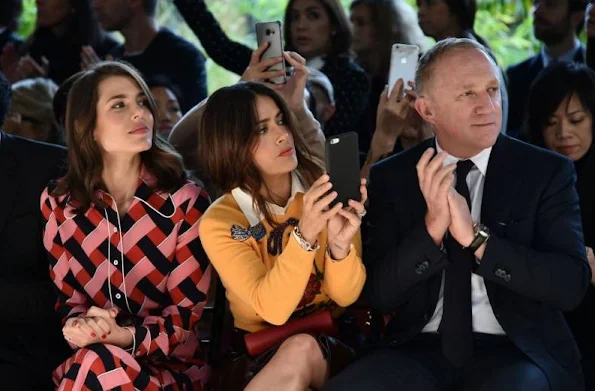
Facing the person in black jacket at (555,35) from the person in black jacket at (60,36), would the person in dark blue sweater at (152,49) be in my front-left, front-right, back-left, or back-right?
front-right

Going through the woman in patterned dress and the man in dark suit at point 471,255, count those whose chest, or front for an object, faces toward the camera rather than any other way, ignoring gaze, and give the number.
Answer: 2

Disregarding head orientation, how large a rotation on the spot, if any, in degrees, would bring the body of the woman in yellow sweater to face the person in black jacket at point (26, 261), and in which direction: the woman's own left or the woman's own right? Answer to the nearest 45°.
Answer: approximately 135° to the woman's own right

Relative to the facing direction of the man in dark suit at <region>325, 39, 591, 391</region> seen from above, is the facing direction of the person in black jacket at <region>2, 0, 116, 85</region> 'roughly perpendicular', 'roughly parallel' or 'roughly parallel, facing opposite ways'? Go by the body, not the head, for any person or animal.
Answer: roughly parallel

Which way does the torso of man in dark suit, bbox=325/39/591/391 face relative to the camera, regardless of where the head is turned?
toward the camera

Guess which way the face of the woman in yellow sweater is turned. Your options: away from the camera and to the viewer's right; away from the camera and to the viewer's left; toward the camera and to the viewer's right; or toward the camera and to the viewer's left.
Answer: toward the camera and to the viewer's right

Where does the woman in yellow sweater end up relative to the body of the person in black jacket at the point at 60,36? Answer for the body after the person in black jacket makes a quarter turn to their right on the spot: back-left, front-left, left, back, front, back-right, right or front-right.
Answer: back-left

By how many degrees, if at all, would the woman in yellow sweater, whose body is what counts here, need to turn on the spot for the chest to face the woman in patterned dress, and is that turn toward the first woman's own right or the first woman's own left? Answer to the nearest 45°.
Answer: approximately 135° to the first woman's own right

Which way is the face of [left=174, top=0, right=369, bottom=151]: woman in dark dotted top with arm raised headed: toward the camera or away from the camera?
toward the camera

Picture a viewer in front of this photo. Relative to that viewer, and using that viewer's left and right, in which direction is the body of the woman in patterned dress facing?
facing the viewer

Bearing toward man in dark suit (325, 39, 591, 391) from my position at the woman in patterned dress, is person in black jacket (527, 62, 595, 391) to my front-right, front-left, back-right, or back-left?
front-left

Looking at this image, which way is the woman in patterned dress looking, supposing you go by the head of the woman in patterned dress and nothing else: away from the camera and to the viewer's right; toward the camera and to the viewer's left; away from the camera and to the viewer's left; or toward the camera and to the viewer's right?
toward the camera and to the viewer's right

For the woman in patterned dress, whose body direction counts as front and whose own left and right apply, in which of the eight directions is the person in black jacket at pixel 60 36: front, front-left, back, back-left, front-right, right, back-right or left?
back

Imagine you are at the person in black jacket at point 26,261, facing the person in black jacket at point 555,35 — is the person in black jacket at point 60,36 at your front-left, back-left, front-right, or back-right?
front-left

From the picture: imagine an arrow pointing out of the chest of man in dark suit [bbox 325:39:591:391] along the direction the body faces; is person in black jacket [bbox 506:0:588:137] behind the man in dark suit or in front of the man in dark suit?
behind

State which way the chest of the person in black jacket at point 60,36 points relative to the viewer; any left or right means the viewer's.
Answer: facing the viewer and to the left of the viewer
